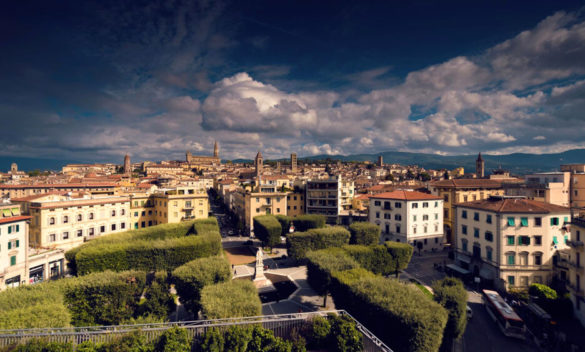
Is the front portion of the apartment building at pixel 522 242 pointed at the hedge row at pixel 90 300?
yes

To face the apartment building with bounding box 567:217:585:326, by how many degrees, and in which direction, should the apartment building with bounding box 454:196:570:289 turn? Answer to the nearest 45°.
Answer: approximately 90° to its left

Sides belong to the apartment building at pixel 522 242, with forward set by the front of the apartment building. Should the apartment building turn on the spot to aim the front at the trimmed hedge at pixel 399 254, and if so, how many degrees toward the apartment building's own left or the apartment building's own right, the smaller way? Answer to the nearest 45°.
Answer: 0° — it already faces it

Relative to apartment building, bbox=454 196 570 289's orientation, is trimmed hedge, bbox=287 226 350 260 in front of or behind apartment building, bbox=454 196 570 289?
in front

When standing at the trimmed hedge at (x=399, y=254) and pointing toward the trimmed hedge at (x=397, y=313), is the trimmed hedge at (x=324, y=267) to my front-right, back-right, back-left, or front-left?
front-right

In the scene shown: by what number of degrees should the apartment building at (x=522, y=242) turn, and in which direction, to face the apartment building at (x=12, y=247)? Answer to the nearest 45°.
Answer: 0° — it already faces it

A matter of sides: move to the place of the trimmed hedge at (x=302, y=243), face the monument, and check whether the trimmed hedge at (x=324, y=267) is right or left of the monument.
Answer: left

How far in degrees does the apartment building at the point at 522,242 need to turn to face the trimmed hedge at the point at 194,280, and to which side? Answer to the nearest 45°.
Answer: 0° — it already faces it

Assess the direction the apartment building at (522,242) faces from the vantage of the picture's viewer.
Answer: facing the viewer and to the left of the viewer

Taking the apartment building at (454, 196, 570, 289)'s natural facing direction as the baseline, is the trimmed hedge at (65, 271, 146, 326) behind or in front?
in front

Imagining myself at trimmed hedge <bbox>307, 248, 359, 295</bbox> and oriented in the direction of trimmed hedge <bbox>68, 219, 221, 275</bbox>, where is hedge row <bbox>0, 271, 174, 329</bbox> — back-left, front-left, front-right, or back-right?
front-left

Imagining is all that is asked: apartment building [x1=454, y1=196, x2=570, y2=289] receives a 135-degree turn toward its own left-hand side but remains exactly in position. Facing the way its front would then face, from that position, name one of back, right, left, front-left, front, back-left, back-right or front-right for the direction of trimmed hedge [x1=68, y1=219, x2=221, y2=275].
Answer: back-right

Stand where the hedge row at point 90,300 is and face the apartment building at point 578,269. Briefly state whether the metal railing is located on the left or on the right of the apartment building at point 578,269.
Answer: right

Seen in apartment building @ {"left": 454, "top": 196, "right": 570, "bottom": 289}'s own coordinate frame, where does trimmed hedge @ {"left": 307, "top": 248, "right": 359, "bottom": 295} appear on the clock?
The trimmed hedge is roughly at 12 o'clock from the apartment building.

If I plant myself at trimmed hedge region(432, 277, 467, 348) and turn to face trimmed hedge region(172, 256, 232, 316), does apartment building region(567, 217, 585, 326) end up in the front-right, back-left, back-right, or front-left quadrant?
back-right
